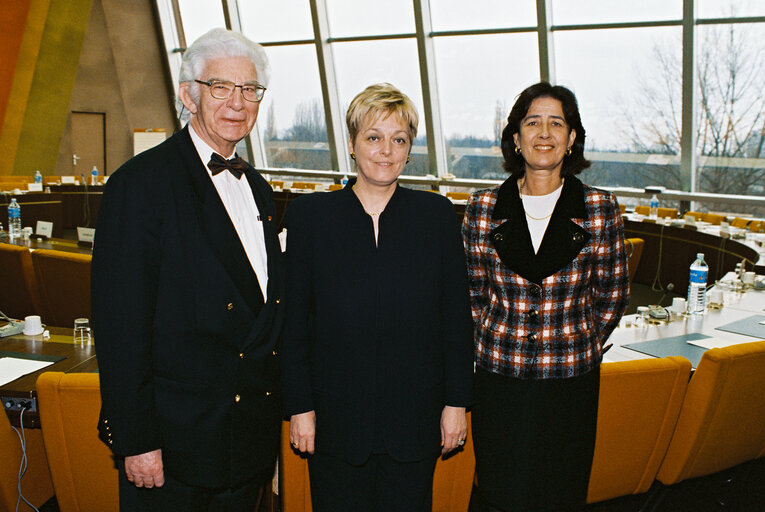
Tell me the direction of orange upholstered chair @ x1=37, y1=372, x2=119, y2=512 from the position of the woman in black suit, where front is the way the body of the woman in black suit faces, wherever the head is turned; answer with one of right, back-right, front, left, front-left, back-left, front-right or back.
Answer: right

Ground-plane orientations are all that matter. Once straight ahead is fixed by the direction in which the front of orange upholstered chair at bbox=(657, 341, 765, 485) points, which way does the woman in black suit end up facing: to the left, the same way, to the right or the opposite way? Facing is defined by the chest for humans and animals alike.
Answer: the opposite way

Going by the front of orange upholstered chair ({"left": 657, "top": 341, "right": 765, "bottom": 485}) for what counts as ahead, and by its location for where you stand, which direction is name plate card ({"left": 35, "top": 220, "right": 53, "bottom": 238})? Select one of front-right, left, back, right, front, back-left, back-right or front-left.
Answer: front-left

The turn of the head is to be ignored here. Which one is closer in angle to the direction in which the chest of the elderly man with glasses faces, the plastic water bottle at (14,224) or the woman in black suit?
the woman in black suit

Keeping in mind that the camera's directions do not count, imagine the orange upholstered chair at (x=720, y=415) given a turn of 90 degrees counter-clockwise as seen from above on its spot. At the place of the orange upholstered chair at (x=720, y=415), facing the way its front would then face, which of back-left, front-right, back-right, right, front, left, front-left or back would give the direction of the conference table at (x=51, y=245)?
front-right

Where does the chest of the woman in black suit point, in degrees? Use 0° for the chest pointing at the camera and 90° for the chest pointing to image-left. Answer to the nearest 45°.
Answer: approximately 0°

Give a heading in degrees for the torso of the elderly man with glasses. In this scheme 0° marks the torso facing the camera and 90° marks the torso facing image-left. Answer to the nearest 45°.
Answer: approximately 315°

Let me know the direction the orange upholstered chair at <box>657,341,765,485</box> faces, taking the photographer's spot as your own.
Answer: facing away from the viewer and to the left of the viewer

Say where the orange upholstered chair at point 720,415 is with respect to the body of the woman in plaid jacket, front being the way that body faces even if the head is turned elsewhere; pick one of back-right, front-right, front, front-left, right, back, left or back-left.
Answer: back-left

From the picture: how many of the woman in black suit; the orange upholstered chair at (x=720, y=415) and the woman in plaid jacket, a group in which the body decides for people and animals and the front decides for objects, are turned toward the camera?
2

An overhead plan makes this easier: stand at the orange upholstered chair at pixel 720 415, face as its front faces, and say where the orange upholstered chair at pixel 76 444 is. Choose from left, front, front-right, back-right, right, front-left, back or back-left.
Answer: left

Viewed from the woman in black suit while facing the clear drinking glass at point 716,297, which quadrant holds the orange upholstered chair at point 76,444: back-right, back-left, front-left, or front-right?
back-left

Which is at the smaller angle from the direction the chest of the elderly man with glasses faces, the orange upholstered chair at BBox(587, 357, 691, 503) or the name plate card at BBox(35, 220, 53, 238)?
the orange upholstered chair
